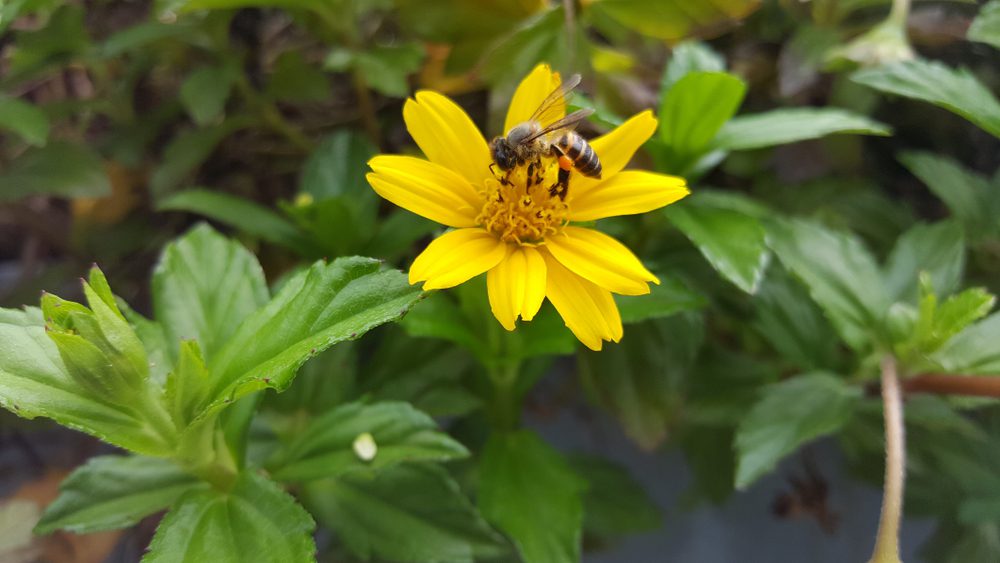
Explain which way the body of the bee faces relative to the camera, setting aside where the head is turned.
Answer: to the viewer's left
